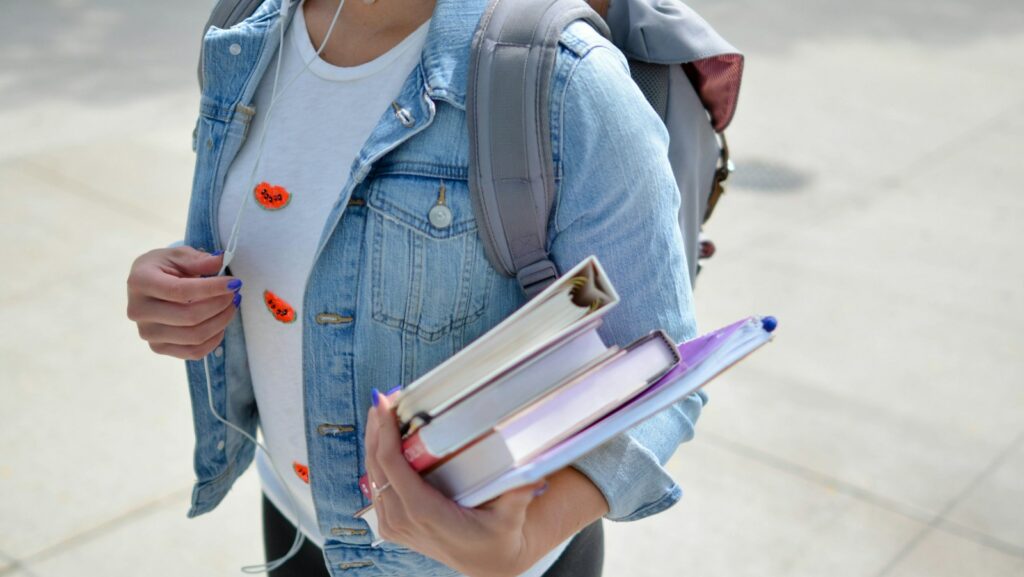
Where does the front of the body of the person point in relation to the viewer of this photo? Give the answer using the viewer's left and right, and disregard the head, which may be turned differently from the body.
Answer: facing the viewer and to the left of the viewer
